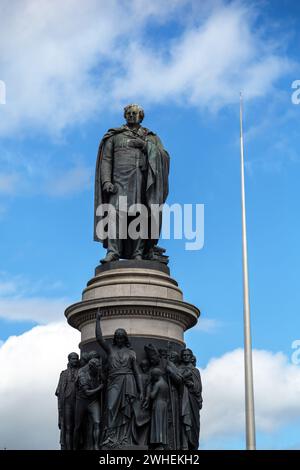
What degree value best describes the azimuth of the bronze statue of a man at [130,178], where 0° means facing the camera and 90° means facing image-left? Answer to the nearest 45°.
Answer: approximately 0°
